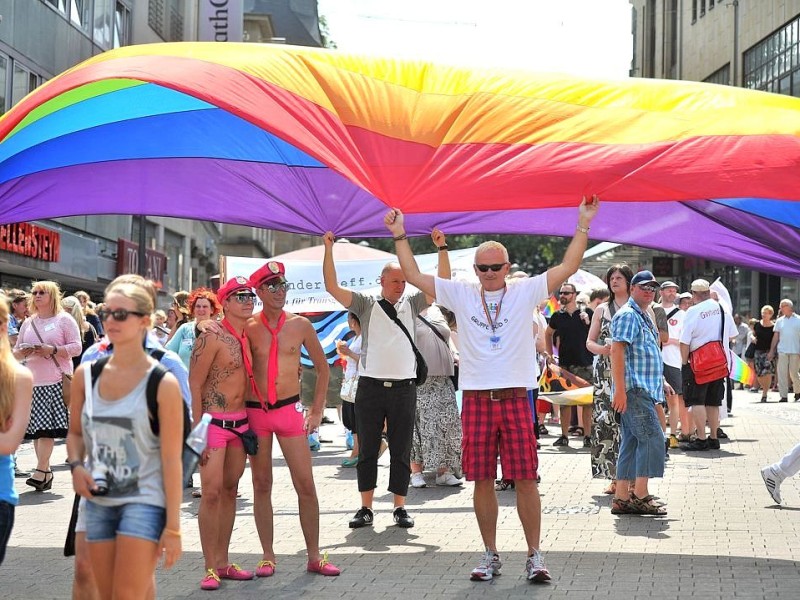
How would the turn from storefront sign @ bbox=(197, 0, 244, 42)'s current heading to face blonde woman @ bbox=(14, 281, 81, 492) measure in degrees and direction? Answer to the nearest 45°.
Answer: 0° — it already faces them

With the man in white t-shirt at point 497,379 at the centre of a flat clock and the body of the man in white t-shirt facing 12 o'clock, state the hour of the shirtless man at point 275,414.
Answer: The shirtless man is roughly at 3 o'clock from the man in white t-shirt.

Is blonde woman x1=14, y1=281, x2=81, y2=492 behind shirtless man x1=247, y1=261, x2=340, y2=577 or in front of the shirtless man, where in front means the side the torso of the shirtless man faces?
behind

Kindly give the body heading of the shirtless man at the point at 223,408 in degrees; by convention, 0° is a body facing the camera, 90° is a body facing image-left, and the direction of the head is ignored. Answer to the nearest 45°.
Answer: approximately 315°

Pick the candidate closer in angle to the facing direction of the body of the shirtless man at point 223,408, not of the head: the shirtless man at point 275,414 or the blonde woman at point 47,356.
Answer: the shirtless man

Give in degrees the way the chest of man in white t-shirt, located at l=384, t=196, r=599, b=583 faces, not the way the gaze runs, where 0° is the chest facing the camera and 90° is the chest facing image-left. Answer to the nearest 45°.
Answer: approximately 0°

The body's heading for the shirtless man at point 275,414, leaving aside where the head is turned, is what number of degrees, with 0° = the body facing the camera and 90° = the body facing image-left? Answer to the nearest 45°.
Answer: approximately 0°

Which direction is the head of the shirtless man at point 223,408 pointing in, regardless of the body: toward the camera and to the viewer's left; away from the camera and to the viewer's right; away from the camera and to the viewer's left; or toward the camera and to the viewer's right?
toward the camera and to the viewer's right

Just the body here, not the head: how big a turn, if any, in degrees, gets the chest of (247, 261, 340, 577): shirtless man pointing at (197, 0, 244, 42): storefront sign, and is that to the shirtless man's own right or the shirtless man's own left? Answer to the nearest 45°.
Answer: approximately 180°
